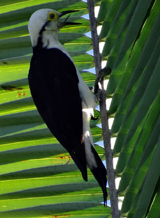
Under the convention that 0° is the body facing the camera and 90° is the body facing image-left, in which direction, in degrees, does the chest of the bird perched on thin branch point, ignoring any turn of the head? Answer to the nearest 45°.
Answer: approximately 270°
